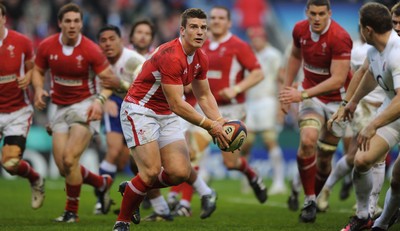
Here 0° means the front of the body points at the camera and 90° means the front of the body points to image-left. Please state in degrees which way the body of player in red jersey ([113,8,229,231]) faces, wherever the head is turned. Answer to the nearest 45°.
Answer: approximately 315°

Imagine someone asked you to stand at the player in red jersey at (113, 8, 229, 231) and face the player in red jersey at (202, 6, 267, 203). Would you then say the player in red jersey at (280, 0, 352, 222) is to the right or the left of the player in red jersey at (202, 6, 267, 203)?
right

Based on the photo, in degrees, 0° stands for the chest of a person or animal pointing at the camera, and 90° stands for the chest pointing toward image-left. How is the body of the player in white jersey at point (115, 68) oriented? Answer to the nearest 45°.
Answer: approximately 45°

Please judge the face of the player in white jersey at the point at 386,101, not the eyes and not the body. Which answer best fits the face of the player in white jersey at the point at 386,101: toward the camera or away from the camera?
away from the camera

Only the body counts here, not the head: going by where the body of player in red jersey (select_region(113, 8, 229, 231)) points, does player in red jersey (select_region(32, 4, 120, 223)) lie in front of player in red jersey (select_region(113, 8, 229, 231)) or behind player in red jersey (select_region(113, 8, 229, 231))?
behind

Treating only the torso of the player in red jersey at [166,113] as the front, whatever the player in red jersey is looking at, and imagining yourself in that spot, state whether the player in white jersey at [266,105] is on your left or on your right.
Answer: on your left
